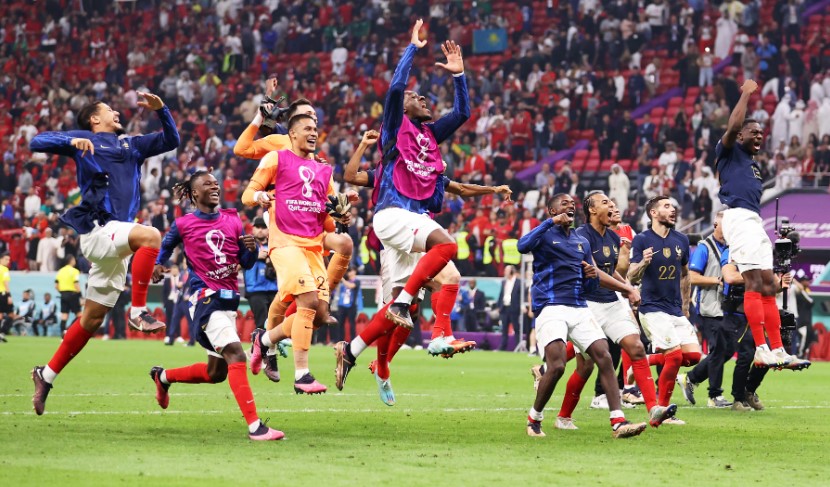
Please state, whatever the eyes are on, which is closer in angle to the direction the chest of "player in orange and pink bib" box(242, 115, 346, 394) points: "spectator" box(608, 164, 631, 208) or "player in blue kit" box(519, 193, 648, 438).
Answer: the player in blue kit

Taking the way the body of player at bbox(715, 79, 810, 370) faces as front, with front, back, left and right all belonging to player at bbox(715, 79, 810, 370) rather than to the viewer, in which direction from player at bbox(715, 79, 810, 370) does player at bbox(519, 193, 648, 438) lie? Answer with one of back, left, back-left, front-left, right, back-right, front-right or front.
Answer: right

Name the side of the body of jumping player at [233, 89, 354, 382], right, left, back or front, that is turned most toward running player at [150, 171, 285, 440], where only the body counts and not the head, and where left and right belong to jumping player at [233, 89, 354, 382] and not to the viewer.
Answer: right

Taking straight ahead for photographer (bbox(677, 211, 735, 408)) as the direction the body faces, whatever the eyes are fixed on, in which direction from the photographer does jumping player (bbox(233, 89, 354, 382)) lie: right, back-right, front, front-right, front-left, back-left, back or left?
back-right

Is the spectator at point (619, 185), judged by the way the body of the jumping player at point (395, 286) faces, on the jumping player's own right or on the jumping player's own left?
on the jumping player's own left

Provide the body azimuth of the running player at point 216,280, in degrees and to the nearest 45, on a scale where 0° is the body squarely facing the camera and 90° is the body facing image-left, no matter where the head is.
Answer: approximately 315°

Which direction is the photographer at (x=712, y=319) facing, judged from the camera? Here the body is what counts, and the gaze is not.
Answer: to the viewer's right

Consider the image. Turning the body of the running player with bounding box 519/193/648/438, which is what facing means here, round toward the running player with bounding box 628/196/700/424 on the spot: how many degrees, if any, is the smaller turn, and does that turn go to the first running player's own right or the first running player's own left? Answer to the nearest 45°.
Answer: approximately 90° to the first running player's own left
